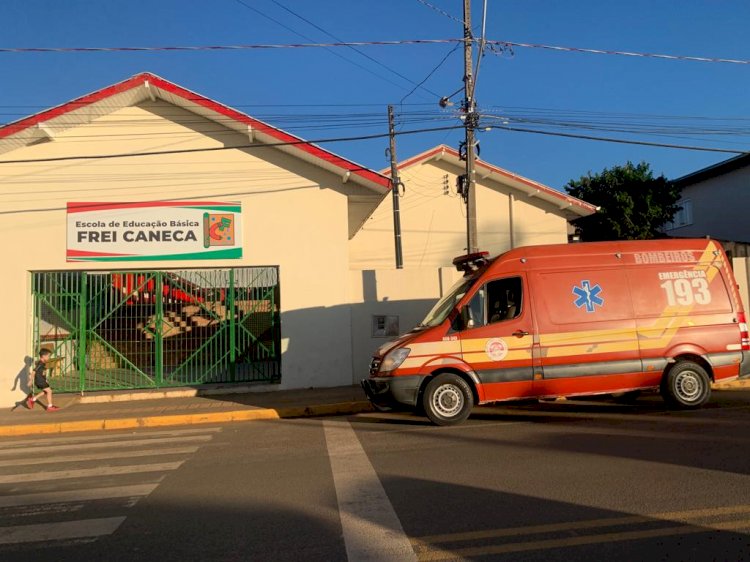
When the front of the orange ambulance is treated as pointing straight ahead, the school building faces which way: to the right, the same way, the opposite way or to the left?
to the left

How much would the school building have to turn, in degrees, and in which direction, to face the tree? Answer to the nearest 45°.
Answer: approximately 135° to its left

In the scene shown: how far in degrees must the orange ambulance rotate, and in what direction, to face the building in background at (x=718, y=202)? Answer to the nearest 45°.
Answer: approximately 90° to its right

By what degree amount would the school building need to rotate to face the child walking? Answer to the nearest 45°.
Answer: approximately 45° to its right

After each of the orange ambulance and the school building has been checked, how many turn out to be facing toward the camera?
1

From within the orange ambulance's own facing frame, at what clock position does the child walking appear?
The child walking is roughly at 12 o'clock from the orange ambulance.

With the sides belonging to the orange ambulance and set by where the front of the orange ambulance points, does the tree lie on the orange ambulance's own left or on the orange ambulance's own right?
on the orange ambulance's own right

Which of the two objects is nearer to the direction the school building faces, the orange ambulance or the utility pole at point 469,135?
the orange ambulance

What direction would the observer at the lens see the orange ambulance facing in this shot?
facing to the left of the viewer
